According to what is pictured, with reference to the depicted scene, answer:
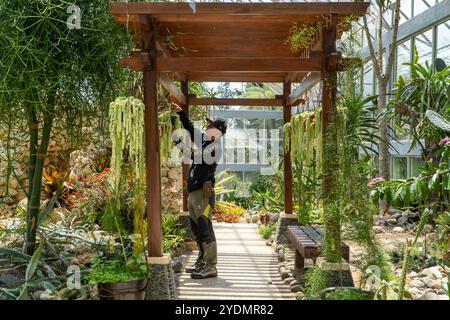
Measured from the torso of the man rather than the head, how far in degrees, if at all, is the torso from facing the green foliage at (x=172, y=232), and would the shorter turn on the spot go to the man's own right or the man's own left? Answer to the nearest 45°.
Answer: approximately 90° to the man's own right

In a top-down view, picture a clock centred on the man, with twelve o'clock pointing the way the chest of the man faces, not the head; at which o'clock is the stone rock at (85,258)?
The stone rock is roughly at 11 o'clock from the man.

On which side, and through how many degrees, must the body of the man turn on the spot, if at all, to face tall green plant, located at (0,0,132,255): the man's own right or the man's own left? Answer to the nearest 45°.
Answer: approximately 45° to the man's own left

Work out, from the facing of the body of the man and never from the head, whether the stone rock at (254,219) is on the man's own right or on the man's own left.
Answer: on the man's own right

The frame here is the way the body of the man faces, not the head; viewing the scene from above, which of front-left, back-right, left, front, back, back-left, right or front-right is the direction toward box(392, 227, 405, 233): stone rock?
back-right

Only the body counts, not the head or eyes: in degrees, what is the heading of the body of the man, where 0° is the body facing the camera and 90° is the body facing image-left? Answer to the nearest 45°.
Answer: approximately 90°
